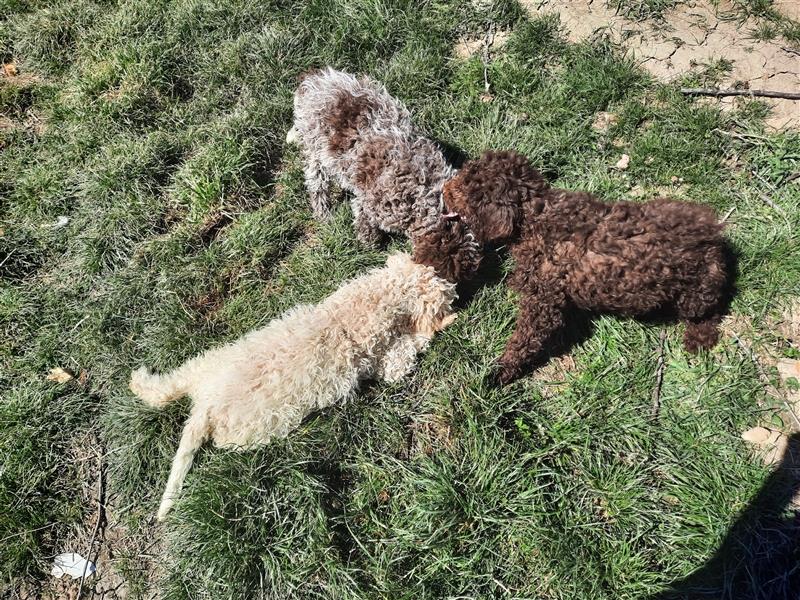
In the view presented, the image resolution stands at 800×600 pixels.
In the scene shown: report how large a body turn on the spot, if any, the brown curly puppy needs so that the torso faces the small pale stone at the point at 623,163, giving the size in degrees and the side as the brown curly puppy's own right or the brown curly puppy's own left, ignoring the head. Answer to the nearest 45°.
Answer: approximately 90° to the brown curly puppy's own right

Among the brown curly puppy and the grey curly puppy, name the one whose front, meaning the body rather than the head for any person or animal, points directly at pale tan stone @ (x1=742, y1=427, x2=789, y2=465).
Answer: the grey curly puppy

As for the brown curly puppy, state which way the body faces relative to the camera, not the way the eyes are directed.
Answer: to the viewer's left

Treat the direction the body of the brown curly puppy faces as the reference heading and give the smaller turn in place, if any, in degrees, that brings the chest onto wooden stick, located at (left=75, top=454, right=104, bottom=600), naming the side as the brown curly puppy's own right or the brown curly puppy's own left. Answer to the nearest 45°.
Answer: approximately 45° to the brown curly puppy's own left

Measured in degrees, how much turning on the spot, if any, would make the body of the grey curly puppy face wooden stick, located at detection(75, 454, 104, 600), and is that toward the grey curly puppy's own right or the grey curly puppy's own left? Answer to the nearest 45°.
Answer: approximately 90° to the grey curly puppy's own right

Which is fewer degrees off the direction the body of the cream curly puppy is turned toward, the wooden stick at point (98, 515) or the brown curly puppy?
the brown curly puppy

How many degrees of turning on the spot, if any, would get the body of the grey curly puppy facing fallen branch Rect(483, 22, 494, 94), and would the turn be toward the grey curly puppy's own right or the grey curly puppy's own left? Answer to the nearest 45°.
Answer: approximately 90° to the grey curly puppy's own left

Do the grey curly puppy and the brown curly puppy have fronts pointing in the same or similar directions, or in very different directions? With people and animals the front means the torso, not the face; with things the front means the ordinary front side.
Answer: very different directions

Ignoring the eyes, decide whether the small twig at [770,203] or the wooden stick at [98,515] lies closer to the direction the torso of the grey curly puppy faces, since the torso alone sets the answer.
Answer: the small twig

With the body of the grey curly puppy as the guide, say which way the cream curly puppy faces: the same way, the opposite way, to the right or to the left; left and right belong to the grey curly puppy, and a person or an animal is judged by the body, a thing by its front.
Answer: to the left

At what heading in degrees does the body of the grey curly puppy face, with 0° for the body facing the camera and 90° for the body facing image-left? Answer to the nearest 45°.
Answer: approximately 315°

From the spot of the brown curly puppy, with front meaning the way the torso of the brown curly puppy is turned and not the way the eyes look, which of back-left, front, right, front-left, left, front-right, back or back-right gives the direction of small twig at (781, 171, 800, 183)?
back-right
